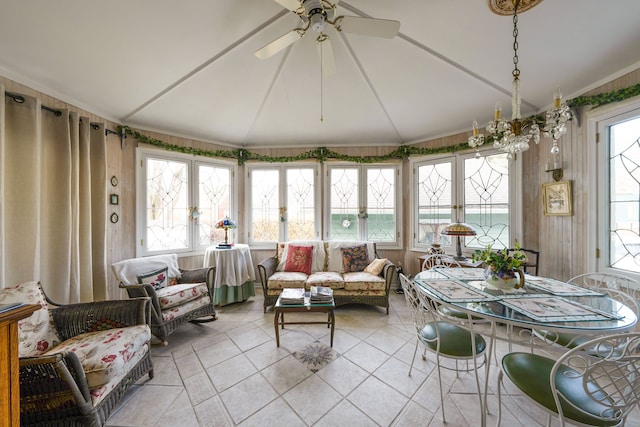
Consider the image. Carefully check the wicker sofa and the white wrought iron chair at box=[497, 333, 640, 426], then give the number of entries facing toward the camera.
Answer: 1

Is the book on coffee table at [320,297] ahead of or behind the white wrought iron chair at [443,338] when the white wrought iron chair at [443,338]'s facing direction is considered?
behind

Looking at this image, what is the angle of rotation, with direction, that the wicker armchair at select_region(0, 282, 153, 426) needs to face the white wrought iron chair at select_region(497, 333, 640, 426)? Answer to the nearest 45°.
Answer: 0° — it already faces it

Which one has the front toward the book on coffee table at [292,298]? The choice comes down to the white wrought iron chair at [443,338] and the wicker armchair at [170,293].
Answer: the wicker armchair

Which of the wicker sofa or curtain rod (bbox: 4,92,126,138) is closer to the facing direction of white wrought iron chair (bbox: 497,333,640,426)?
the wicker sofa

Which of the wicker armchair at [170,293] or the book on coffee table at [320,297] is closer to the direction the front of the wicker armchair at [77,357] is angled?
the book on coffee table

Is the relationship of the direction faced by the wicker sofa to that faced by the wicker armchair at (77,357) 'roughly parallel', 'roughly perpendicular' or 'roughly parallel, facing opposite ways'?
roughly perpendicular

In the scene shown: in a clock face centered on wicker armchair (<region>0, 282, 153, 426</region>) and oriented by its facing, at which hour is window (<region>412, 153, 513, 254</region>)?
The window is roughly at 11 o'clock from the wicker armchair.
